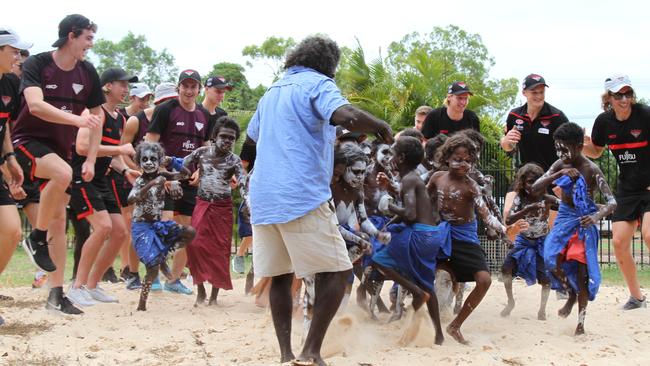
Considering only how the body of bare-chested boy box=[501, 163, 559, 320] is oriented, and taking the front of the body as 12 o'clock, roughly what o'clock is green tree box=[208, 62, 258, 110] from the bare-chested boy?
The green tree is roughly at 5 o'clock from the bare-chested boy.

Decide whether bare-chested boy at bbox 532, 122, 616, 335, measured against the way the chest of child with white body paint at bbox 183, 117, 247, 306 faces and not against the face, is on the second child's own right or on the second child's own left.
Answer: on the second child's own left

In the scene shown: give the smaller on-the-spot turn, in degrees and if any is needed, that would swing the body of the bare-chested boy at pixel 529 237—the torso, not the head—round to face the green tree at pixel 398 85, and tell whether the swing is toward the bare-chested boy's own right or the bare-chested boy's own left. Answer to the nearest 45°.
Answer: approximately 180°

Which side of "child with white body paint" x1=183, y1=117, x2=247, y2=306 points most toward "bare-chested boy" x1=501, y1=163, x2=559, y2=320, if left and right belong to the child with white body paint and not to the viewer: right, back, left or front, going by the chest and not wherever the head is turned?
left

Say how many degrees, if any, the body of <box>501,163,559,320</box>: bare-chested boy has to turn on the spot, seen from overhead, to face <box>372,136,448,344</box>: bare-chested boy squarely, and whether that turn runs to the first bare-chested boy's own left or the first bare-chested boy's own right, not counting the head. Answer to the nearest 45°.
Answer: approximately 45° to the first bare-chested boy's own right

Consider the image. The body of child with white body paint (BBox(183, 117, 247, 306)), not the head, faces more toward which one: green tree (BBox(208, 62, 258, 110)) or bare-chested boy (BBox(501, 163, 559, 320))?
the bare-chested boy

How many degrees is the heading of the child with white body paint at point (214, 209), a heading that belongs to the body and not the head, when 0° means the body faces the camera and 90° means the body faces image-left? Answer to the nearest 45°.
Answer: approximately 0°

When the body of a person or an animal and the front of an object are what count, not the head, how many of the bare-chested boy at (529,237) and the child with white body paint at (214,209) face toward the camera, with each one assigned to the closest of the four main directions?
2

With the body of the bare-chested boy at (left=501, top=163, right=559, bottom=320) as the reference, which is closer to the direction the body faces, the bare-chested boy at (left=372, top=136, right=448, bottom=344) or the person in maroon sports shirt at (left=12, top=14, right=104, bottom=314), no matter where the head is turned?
the bare-chested boy
